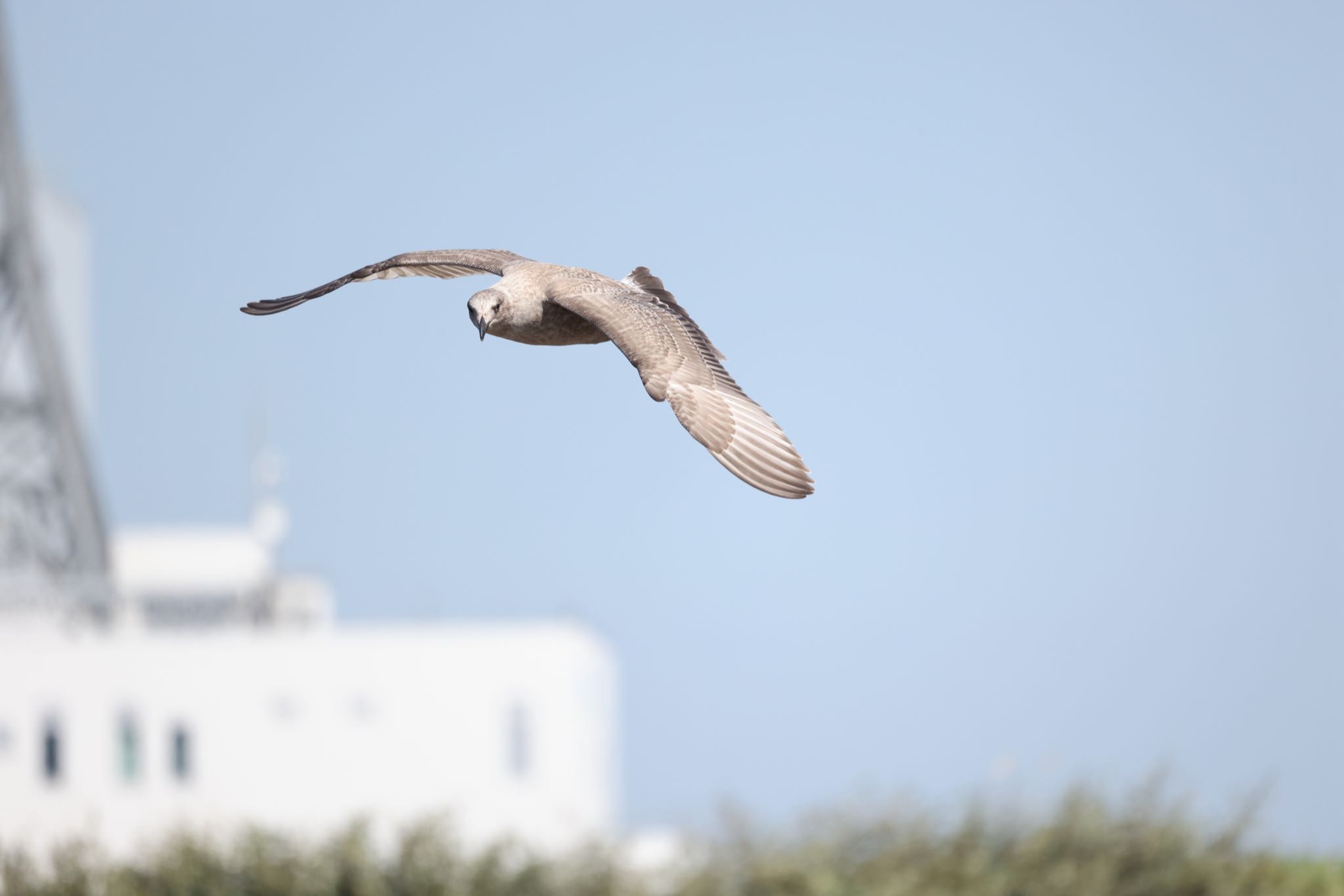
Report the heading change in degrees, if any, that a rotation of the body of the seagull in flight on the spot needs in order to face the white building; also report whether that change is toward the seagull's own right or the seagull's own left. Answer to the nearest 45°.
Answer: approximately 135° to the seagull's own right

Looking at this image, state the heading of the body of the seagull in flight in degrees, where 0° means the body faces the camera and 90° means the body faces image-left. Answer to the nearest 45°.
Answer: approximately 45°
